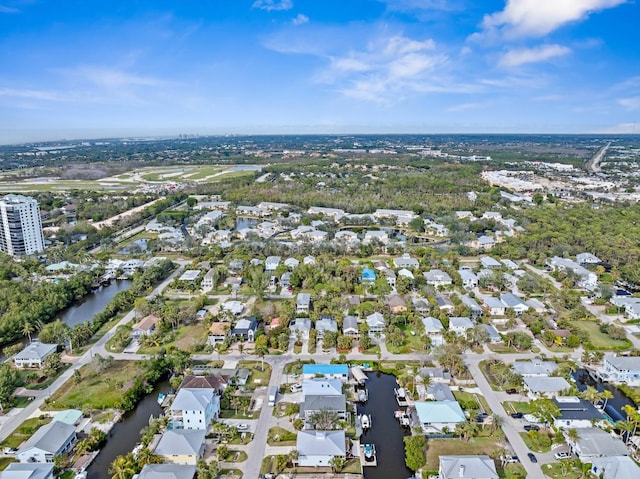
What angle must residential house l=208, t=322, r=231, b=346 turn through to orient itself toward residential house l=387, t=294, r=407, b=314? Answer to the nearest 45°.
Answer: approximately 90° to its left

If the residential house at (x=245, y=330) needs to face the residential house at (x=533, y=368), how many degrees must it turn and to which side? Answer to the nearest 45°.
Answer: approximately 45° to its left

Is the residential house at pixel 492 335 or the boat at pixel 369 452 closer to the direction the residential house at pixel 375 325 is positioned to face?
the boat

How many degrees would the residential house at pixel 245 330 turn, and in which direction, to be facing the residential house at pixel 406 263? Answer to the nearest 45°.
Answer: approximately 135° to its left

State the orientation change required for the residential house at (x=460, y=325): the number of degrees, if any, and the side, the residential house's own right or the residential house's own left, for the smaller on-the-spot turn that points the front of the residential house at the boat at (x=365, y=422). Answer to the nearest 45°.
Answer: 0° — it already faces it

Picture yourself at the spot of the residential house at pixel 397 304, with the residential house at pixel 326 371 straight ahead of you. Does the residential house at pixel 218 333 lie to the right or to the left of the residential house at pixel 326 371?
right

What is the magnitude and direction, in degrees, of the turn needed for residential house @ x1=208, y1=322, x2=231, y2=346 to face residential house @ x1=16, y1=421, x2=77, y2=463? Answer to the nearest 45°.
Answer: approximately 45° to its right

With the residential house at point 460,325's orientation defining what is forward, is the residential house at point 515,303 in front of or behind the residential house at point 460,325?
behind

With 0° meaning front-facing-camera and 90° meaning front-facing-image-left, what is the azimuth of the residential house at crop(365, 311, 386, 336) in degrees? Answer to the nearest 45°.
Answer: approximately 0°

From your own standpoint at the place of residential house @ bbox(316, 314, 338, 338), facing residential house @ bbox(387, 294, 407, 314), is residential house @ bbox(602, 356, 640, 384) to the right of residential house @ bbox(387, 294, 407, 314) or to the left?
right
